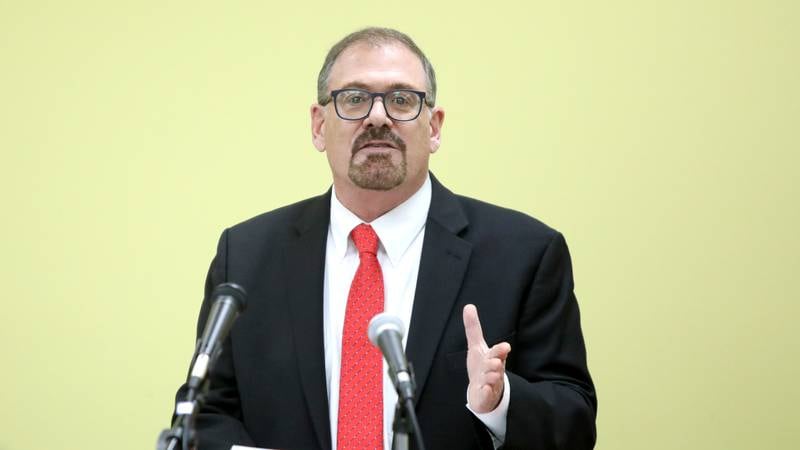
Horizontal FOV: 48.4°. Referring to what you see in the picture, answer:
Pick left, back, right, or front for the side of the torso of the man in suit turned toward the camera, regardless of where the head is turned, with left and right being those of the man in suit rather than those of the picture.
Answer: front

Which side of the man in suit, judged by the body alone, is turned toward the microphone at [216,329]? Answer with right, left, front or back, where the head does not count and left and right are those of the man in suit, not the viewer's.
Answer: front

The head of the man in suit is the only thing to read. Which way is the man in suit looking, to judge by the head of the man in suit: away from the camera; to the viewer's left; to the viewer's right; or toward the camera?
toward the camera

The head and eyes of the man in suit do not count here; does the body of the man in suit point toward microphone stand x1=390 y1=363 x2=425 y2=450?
yes

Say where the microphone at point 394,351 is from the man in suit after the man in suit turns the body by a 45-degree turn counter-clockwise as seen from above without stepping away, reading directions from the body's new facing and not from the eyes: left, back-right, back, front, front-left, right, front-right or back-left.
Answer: front-right
